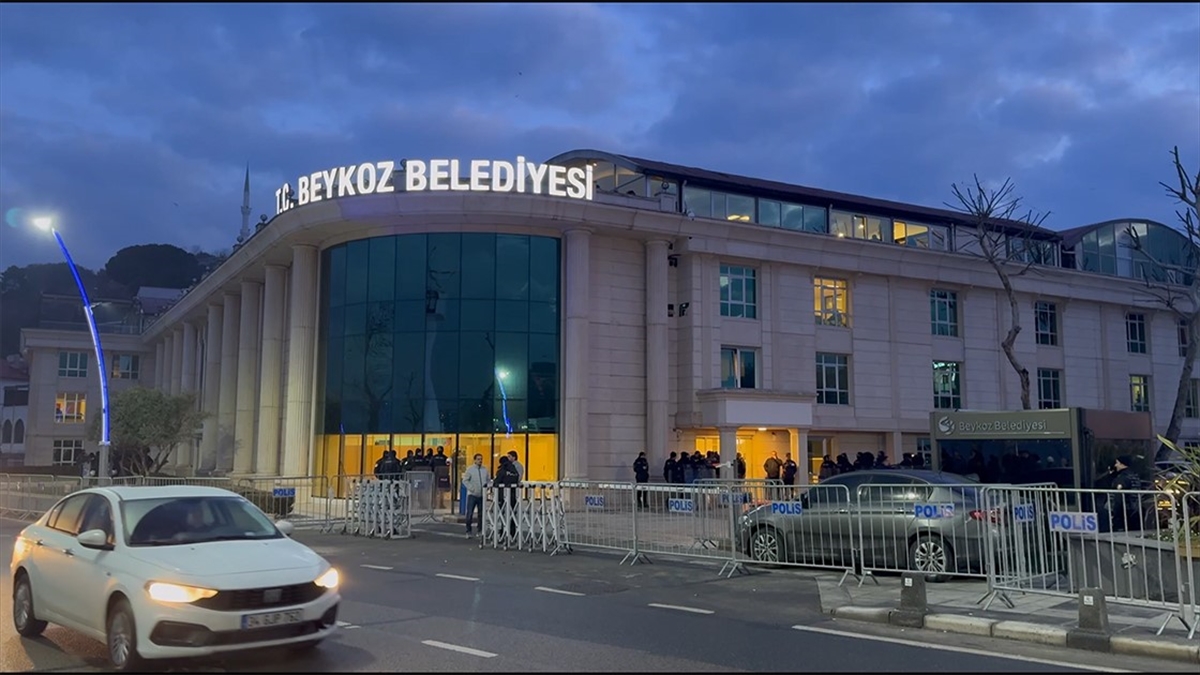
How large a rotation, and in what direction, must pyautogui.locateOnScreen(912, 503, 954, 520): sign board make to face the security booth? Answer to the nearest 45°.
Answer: approximately 180°

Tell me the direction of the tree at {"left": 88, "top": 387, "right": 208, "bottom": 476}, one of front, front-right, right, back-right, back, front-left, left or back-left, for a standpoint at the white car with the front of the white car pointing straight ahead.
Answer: back-left

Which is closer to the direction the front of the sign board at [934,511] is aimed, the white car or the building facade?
the white car

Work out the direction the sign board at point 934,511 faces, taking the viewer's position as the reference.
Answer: facing the viewer

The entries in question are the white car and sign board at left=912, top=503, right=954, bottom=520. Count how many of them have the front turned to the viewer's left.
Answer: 0

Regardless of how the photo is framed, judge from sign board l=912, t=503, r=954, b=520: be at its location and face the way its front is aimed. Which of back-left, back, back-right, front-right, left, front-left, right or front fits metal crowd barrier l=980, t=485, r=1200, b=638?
front-left

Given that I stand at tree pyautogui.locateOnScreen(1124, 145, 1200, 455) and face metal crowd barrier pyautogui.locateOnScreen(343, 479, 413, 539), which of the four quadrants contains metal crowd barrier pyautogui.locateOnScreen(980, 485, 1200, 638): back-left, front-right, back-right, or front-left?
front-left

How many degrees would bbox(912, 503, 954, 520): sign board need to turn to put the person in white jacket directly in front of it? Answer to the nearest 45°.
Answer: approximately 135° to its right

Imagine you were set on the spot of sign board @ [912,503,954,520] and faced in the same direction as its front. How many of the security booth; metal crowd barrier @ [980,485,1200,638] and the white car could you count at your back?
1
